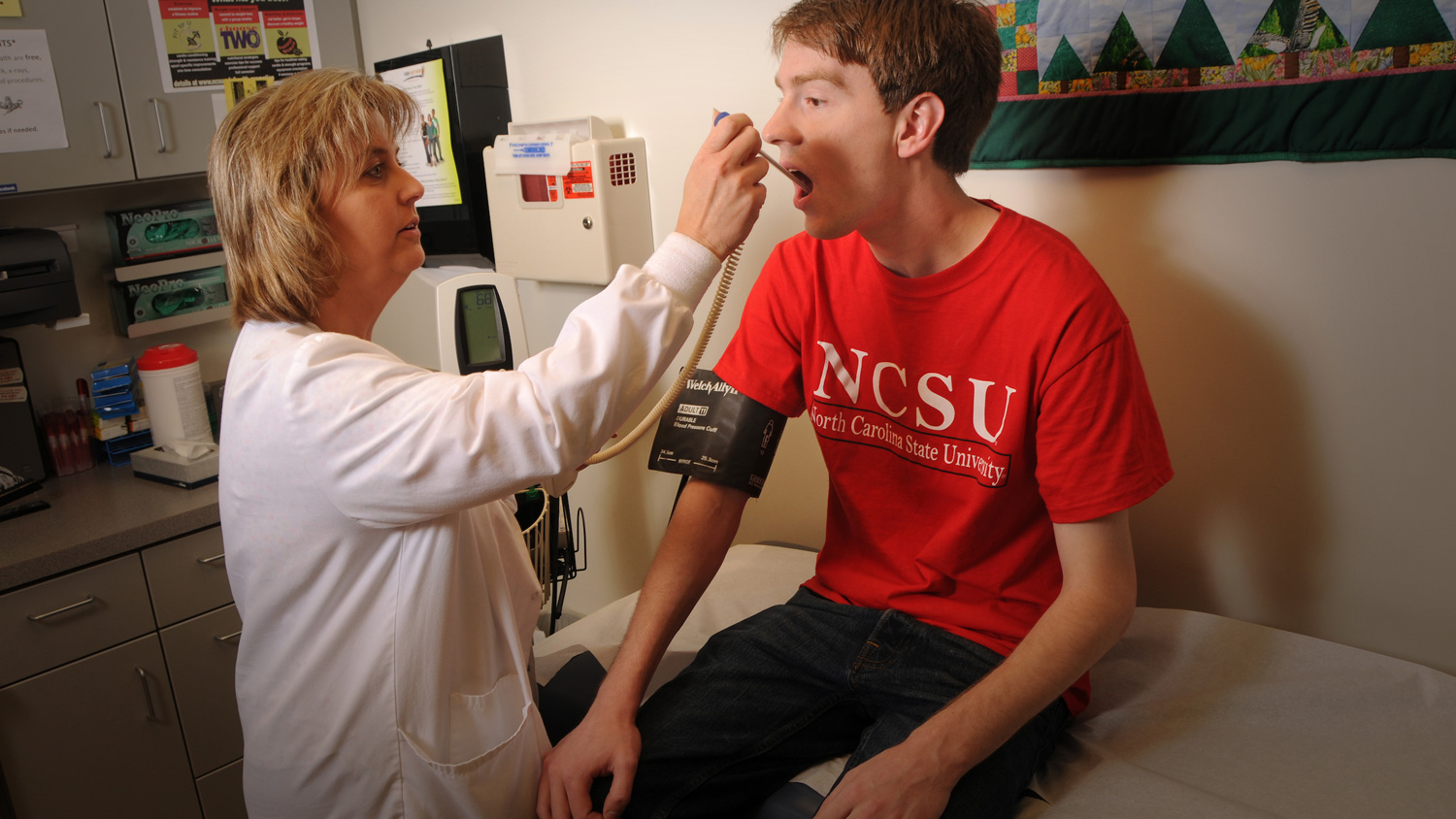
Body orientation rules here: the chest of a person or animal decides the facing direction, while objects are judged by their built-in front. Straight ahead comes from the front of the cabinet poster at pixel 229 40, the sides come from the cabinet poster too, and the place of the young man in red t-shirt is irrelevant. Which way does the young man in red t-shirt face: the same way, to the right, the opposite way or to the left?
to the right

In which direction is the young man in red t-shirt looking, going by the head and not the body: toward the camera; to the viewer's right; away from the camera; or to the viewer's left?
to the viewer's left

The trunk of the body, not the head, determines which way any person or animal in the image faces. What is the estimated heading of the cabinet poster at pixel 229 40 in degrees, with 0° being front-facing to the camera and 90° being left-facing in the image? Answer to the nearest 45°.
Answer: approximately 0°

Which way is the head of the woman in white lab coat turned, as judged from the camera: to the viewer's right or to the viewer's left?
to the viewer's right

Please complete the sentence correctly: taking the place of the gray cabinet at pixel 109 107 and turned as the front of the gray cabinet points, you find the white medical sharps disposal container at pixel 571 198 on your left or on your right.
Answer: on your left

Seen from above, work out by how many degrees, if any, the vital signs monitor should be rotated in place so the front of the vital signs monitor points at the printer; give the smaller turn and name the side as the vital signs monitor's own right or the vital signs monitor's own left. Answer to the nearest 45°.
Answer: approximately 135° to the vital signs monitor's own right

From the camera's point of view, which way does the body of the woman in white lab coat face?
to the viewer's right

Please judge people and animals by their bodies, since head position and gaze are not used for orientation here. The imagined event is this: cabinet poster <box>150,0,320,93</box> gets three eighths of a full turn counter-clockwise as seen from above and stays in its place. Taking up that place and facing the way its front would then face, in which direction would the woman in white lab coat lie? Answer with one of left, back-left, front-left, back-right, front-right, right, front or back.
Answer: back-right
